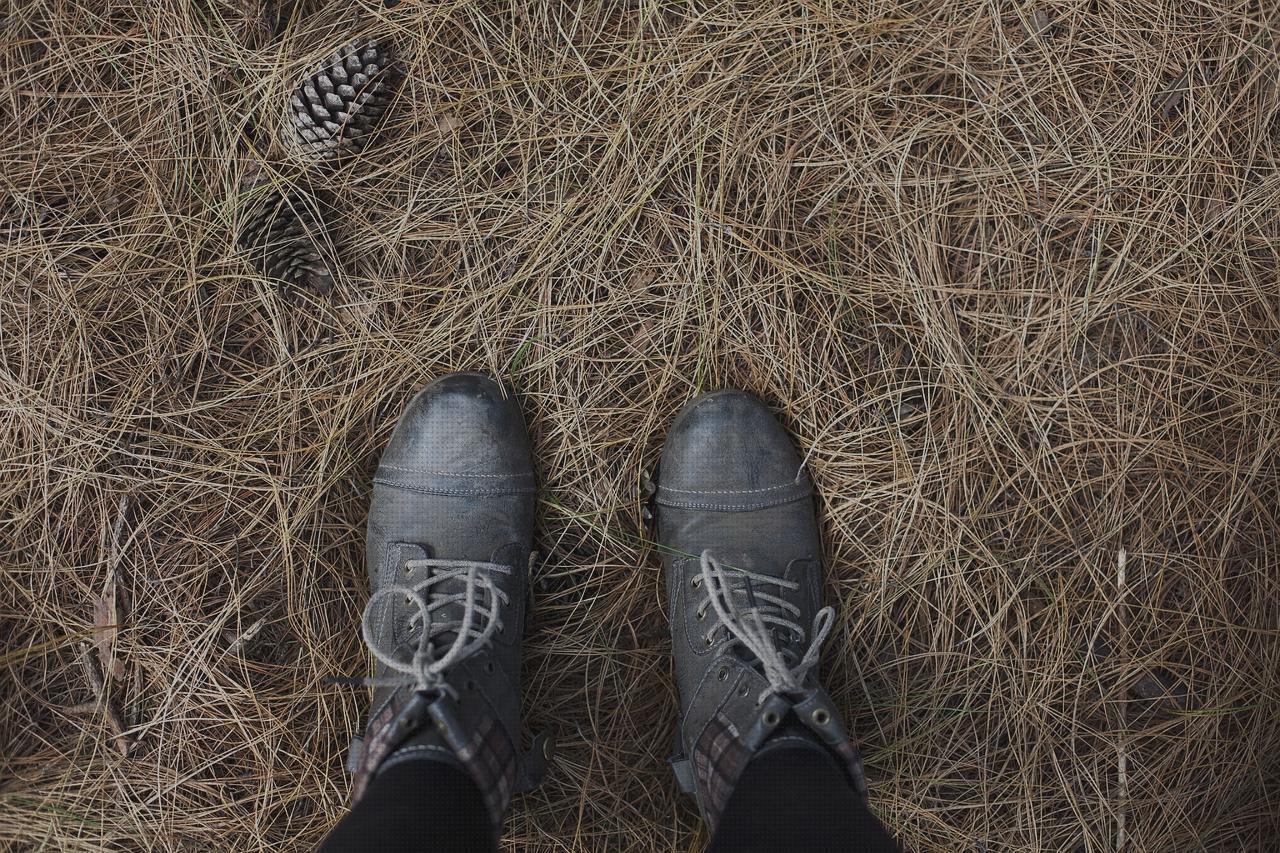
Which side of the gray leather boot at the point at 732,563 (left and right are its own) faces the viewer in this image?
back

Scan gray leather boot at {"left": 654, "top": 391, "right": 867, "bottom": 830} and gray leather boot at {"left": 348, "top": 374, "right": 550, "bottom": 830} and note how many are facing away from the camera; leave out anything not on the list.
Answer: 2

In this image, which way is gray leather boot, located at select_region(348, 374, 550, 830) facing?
away from the camera
